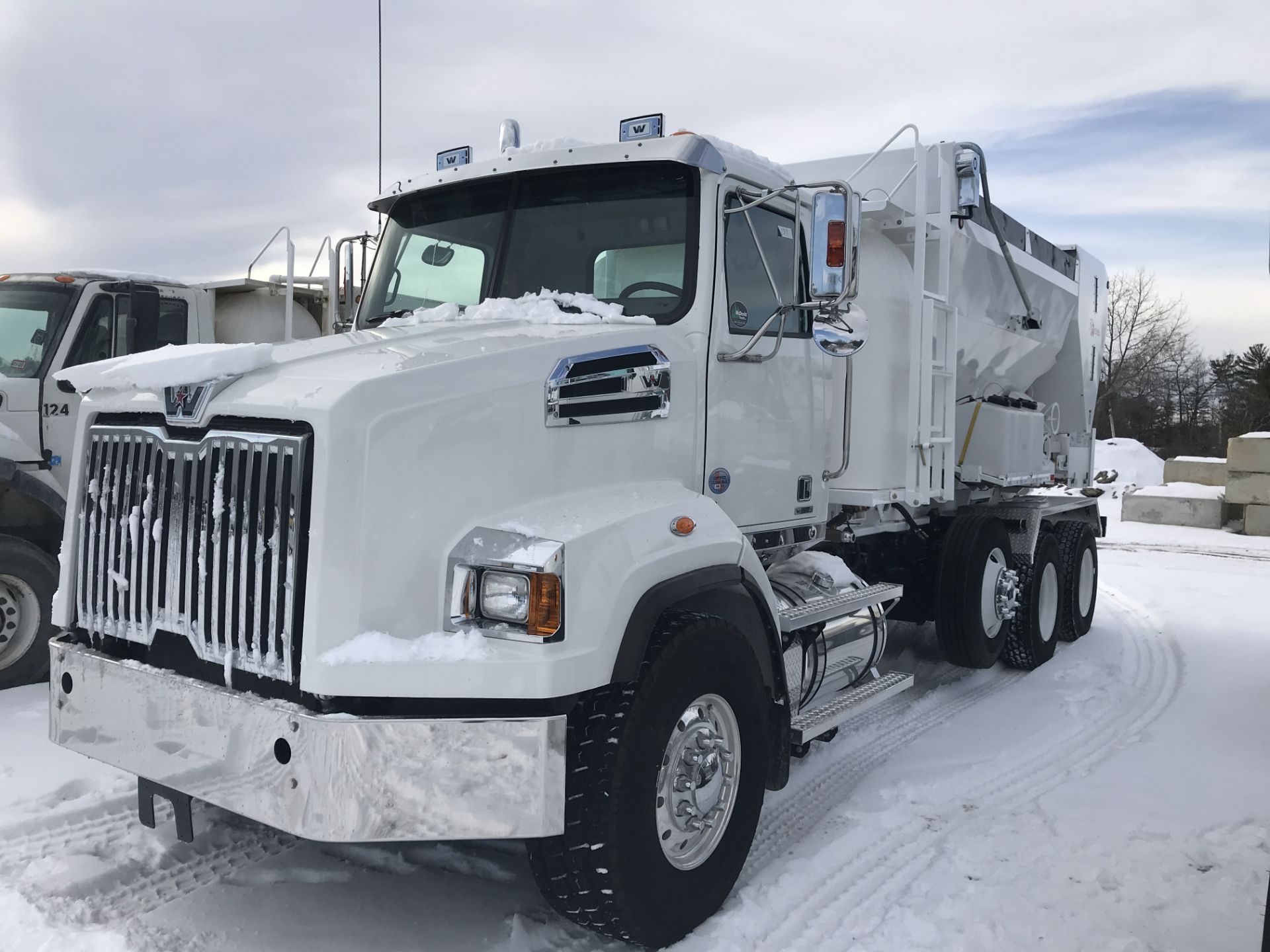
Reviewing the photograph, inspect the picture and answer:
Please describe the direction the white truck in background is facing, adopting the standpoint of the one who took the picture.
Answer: facing the viewer and to the left of the viewer

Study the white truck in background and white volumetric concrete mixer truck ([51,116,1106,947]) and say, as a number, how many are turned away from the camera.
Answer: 0

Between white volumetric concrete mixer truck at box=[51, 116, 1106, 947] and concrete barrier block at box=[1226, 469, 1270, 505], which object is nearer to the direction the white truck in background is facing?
the white volumetric concrete mixer truck

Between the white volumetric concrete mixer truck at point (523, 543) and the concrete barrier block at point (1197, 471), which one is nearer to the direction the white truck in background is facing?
the white volumetric concrete mixer truck

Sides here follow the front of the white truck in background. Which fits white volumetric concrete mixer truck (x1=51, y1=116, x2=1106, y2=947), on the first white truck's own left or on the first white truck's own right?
on the first white truck's own left

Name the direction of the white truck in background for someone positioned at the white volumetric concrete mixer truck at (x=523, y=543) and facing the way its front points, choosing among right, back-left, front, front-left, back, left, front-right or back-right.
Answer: right

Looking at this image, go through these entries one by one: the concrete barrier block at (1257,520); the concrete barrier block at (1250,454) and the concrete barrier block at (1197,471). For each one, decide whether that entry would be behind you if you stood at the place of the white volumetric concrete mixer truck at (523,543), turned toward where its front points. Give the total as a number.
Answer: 3

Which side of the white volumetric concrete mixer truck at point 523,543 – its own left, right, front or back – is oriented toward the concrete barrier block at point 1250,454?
back

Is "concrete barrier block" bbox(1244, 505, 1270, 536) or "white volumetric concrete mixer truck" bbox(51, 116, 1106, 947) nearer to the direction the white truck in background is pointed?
the white volumetric concrete mixer truck
